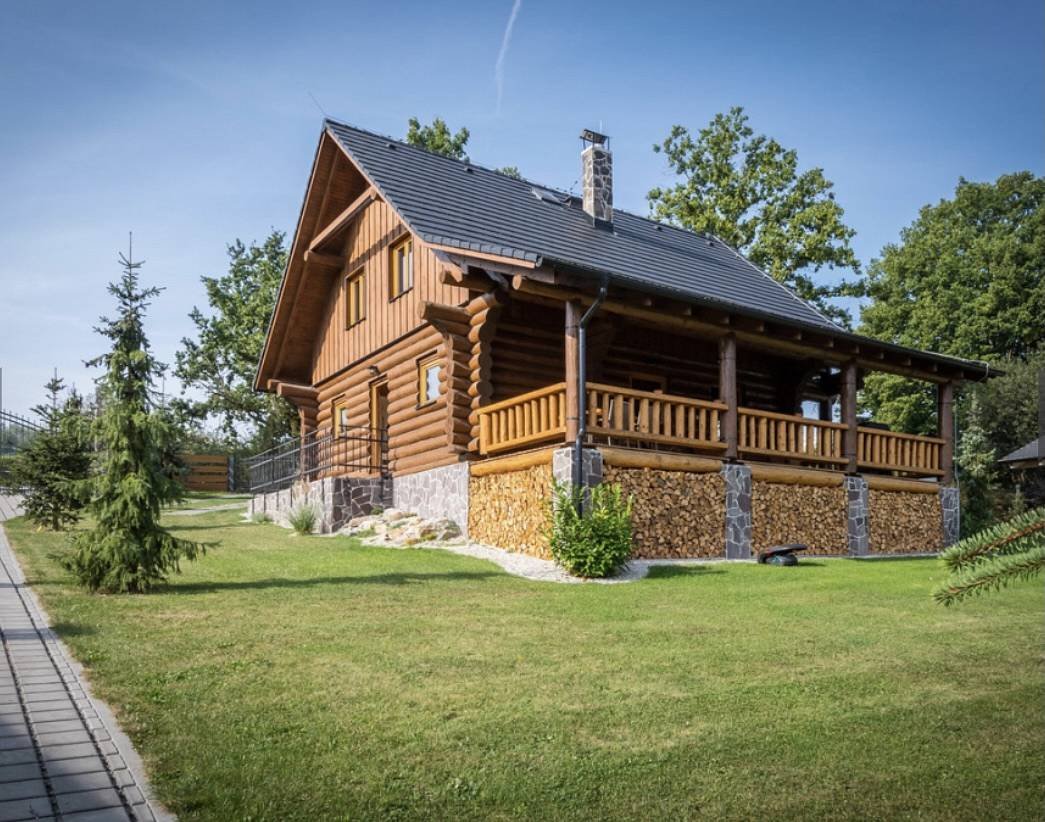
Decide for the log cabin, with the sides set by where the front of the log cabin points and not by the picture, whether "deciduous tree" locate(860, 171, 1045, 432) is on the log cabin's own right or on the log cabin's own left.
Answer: on the log cabin's own left
